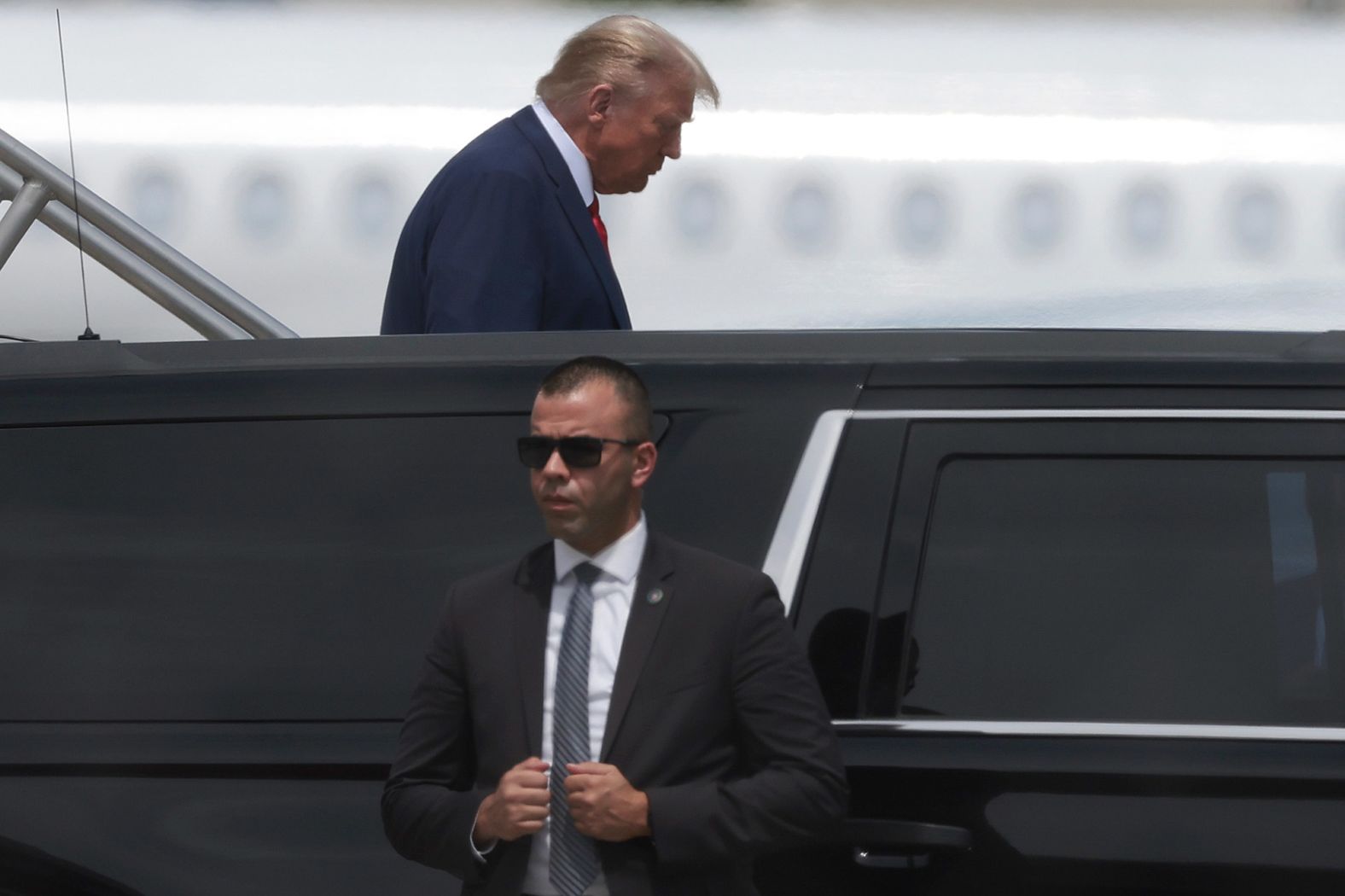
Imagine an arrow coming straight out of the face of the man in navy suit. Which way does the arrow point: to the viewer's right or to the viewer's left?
to the viewer's right

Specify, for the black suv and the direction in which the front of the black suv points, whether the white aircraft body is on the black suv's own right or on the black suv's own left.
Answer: on the black suv's own left

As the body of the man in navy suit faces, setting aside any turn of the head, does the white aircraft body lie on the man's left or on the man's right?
on the man's left

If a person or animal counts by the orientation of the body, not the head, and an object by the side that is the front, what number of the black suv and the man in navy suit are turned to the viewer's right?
2

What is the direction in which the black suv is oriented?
to the viewer's right

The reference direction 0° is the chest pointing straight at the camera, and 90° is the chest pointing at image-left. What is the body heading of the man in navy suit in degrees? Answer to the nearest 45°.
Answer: approximately 270°
